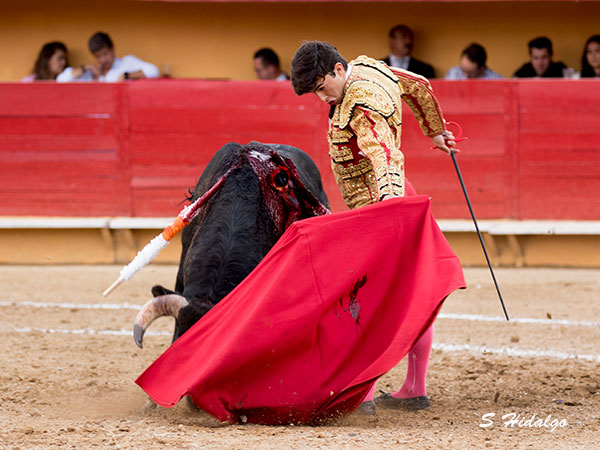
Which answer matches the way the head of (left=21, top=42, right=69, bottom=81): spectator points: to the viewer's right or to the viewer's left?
to the viewer's right

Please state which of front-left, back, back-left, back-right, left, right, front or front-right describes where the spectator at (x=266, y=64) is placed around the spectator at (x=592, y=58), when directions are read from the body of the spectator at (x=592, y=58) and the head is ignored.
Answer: right

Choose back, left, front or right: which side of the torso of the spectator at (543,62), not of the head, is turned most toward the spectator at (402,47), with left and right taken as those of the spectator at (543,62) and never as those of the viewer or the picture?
right

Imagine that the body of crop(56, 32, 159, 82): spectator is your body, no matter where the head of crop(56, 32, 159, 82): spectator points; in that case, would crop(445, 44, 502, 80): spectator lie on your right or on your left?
on your left

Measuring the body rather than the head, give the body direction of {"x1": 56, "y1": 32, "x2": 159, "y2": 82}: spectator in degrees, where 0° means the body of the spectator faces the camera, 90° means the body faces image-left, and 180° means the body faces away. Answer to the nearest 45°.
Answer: approximately 0°

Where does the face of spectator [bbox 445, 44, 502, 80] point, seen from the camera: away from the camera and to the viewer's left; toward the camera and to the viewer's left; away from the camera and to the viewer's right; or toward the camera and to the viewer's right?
toward the camera and to the viewer's left

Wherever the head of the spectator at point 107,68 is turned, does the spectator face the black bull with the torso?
yes

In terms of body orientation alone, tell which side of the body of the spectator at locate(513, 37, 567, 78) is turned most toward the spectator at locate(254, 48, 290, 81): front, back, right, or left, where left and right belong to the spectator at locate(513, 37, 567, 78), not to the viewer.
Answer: right

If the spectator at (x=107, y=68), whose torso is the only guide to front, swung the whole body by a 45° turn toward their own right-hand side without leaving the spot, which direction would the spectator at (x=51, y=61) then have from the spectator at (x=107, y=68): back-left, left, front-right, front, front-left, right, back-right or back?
right

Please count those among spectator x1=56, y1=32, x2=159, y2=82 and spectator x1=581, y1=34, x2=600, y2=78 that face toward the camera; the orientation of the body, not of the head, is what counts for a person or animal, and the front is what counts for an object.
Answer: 2

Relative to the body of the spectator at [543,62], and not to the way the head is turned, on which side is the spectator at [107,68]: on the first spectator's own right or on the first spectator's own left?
on the first spectator's own right
